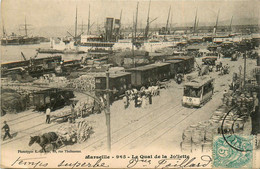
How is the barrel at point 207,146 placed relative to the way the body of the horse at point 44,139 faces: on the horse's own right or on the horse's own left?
on the horse's own left

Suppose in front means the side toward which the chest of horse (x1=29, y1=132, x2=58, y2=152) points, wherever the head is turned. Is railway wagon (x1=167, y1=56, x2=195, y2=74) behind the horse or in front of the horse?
behind

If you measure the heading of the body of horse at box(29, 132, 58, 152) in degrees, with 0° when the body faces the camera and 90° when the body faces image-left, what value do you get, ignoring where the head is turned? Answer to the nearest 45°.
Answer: approximately 45°

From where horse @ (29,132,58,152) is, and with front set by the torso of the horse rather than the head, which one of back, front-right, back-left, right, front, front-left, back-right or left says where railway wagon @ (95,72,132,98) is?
back

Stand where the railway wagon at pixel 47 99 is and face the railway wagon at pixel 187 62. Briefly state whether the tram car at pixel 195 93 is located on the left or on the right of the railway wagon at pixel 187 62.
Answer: right
